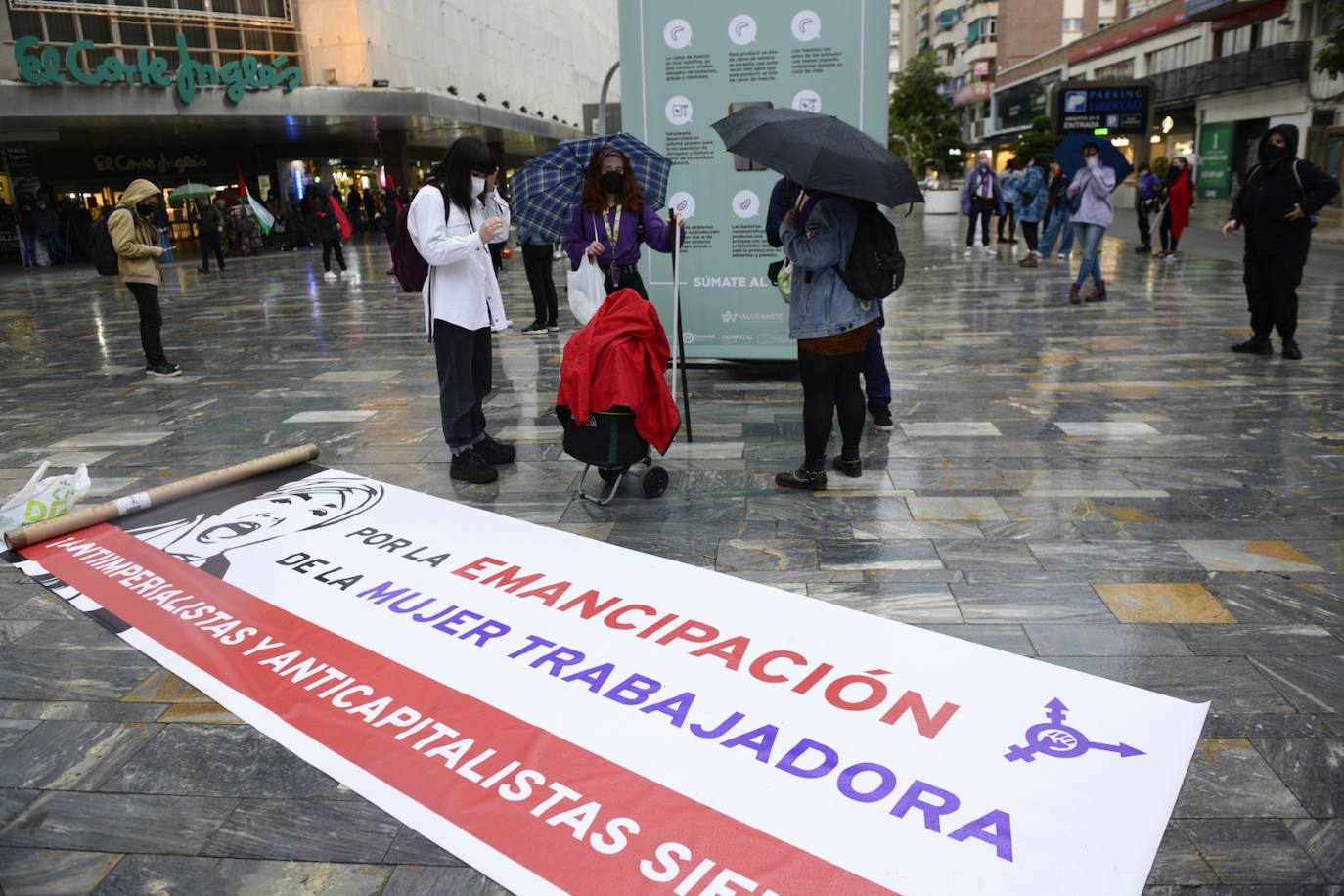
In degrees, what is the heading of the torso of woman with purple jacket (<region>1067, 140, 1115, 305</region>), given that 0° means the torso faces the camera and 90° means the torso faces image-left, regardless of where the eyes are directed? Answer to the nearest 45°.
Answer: approximately 0°

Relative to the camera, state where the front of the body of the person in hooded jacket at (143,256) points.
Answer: to the viewer's right

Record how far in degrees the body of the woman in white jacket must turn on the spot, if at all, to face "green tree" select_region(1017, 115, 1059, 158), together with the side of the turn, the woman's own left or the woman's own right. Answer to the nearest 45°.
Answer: approximately 45° to the woman's own left

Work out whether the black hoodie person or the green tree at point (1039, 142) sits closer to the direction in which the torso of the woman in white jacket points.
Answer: the black hoodie person

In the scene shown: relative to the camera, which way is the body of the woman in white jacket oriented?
to the viewer's right

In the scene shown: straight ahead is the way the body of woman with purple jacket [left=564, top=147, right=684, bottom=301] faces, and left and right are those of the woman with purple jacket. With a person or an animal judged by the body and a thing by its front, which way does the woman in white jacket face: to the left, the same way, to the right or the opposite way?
to the left

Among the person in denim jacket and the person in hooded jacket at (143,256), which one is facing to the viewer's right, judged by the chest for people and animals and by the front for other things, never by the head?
the person in hooded jacket
